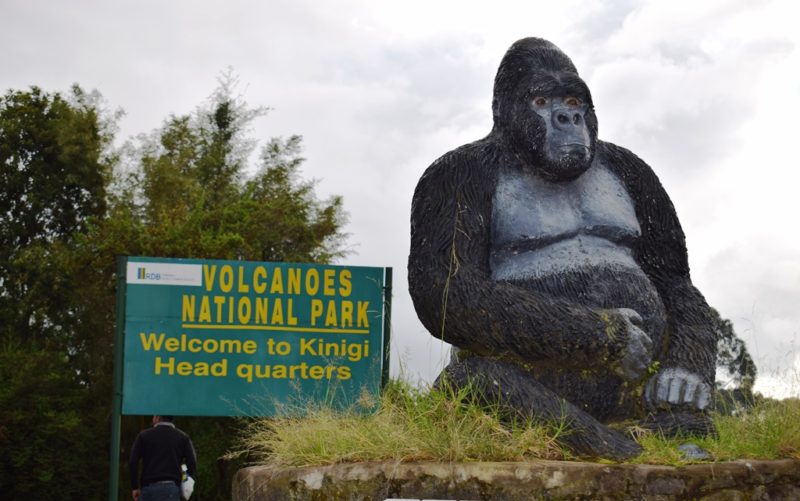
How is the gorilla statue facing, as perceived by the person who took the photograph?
facing the viewer and to the right of the viewer

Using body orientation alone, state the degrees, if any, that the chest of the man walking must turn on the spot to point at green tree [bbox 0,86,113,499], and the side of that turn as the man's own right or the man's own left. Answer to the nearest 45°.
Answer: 0° — they already face it

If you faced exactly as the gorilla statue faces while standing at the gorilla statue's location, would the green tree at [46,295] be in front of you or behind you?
behind

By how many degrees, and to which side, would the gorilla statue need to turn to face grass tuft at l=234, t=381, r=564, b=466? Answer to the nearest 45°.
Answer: approximately 90° to its right

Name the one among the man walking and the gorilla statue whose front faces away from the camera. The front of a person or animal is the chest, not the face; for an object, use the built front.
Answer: the man walking

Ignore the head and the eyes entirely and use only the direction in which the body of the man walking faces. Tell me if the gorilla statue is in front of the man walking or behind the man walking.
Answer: behind

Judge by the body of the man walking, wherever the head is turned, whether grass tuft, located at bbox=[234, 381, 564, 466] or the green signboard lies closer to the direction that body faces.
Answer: the green signboard

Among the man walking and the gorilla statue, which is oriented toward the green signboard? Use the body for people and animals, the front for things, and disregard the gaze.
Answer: the man walking
